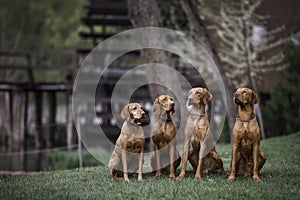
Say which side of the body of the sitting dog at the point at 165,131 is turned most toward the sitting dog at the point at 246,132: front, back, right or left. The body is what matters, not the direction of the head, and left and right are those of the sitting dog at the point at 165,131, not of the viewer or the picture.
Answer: left

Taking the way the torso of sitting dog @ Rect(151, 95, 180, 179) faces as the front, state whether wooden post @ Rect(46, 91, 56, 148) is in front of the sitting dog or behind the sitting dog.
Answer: behind

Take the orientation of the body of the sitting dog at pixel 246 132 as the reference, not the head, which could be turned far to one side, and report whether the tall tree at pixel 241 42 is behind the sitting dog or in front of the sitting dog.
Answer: behind

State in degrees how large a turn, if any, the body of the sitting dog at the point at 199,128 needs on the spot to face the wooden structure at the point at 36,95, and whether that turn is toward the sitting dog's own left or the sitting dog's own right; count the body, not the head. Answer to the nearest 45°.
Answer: approximately 90° to the sitting dog's own right

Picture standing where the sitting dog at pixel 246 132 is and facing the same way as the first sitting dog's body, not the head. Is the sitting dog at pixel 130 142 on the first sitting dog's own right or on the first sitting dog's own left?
on the first sitting dog's own right

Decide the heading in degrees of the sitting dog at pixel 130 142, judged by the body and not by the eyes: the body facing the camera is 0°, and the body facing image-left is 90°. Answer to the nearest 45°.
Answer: approximately 315°

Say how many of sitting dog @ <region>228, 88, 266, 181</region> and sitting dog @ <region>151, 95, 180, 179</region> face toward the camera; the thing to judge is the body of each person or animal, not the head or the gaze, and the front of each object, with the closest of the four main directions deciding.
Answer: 2

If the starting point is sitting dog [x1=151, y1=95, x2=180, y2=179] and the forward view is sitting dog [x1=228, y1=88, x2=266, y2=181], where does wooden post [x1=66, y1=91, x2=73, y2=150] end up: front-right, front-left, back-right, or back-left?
back-left

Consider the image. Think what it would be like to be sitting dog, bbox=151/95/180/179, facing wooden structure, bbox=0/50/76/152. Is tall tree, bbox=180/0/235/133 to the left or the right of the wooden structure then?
right

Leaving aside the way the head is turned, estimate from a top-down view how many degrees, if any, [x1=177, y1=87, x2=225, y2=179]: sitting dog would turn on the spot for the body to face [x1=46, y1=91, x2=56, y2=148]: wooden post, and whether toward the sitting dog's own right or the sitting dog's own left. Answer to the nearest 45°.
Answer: approximately 90° to the sitting dog's own right
